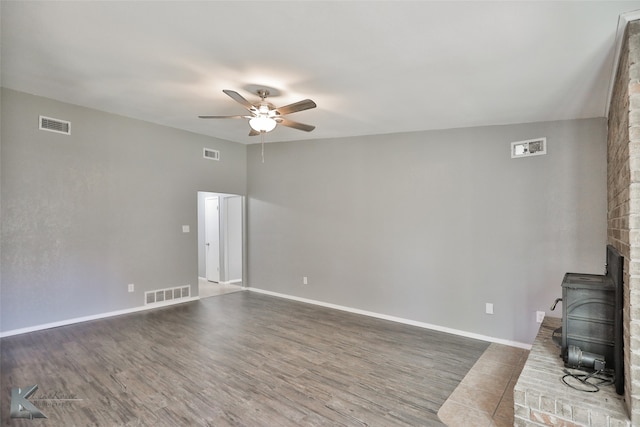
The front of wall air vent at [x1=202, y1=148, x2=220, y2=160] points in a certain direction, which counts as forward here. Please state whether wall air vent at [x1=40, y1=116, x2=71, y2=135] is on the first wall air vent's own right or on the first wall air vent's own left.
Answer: on the first wall air vent's own right

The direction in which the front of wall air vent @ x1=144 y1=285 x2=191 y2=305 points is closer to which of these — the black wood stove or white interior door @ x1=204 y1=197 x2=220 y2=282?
the black wood stove

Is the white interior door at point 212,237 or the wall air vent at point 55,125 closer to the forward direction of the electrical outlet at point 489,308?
the wall air vent

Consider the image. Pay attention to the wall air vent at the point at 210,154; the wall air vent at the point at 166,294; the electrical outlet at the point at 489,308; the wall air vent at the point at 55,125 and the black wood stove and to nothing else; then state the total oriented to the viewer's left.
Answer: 1

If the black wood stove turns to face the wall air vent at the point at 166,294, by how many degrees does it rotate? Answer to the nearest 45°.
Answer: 0° — it already faces it

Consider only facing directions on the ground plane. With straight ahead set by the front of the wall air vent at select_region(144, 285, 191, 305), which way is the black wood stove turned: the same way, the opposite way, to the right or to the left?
the opposite way

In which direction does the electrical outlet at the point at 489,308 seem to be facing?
toward the camera

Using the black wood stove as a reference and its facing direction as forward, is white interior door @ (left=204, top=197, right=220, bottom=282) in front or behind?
in front

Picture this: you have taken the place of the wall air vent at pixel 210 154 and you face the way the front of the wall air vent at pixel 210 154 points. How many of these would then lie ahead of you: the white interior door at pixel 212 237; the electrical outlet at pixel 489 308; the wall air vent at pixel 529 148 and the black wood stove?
3

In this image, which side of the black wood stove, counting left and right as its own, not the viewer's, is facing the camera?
left

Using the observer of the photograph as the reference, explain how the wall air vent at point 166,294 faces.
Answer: facing the viewer and to the right of the viewer

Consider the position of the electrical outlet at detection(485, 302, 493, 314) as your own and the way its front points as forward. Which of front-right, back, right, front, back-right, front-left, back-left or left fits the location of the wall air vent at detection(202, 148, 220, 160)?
right

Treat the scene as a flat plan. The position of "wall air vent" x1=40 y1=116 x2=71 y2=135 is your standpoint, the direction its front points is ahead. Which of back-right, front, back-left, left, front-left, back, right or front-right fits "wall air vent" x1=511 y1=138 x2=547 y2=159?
front

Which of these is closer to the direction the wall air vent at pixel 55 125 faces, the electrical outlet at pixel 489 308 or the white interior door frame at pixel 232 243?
the electrical outlet

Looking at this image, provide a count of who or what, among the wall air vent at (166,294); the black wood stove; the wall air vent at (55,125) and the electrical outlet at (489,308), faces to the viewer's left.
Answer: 1

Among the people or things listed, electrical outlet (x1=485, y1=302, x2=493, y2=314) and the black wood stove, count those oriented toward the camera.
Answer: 1
